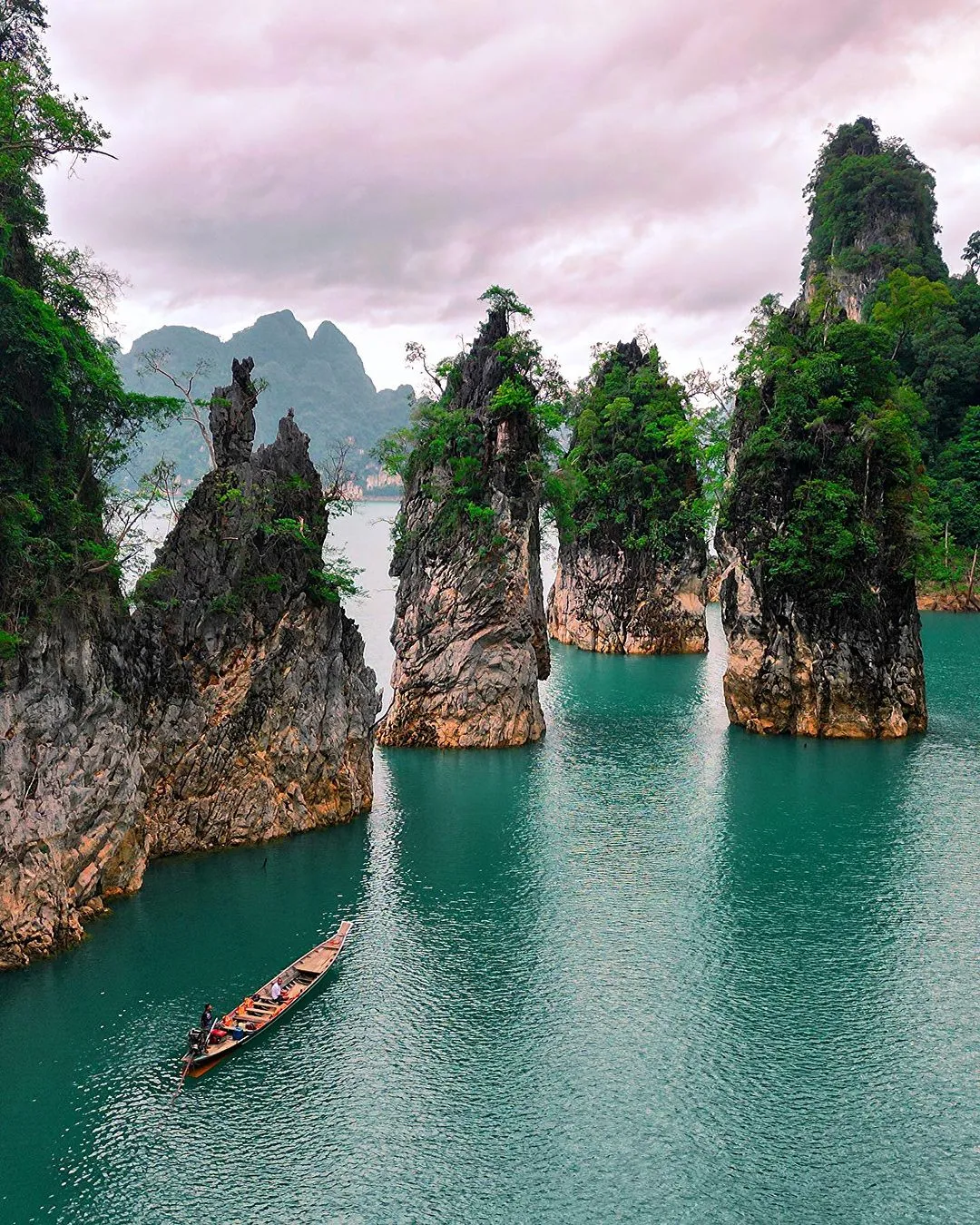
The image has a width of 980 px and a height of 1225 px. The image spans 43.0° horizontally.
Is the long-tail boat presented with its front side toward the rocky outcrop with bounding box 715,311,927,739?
yes

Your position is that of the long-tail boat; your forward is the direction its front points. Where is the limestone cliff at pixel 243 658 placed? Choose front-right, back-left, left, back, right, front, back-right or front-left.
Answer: front-left

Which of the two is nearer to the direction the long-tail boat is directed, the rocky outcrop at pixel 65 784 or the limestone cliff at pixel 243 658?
the limestone cliff

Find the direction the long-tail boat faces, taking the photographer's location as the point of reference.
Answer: facing away from the viewer and to the right of the viewer

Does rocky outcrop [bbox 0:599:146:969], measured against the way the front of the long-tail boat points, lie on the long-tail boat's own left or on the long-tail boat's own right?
on the long-tail boat's own left
